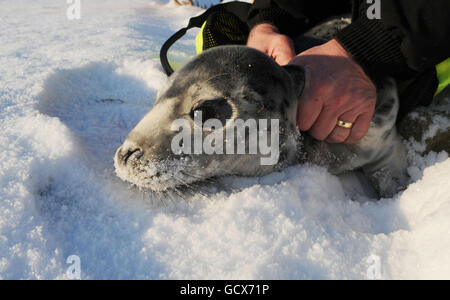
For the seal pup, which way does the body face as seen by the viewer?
to the viewer's left
